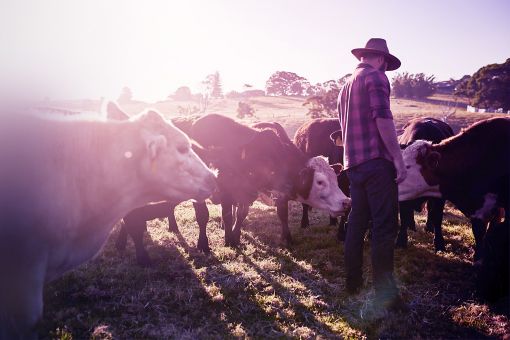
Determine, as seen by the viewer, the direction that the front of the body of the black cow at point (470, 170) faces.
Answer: to the viewer's left

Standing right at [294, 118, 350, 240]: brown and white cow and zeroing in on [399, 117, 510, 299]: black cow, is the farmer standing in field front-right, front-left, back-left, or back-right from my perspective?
front-right

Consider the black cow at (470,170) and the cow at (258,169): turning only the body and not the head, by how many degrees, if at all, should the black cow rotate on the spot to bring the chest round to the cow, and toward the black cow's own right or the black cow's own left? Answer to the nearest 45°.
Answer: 0° — it already faces it

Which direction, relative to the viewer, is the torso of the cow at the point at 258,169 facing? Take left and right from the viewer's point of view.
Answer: facing to the right of the viewer

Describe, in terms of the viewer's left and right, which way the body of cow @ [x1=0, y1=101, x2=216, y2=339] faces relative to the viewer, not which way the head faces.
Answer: facing to the right of the viewer

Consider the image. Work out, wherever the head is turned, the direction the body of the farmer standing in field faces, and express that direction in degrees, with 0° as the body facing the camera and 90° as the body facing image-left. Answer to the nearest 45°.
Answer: approximately 225°

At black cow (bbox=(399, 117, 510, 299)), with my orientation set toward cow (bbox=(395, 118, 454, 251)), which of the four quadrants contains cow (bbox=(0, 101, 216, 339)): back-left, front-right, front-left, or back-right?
back-left

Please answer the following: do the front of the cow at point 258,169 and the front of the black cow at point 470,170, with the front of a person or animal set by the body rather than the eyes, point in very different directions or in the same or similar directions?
very different directions

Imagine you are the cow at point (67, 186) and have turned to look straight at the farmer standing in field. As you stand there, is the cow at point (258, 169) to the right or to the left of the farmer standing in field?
left

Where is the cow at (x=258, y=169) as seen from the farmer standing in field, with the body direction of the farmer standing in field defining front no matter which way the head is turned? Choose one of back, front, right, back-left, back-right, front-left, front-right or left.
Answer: left

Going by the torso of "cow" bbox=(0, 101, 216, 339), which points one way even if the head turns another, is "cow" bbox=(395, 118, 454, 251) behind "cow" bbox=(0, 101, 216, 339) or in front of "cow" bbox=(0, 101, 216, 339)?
in front

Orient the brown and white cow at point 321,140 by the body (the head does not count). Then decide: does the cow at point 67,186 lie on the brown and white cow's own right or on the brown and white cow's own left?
on the brown and white cow's own right

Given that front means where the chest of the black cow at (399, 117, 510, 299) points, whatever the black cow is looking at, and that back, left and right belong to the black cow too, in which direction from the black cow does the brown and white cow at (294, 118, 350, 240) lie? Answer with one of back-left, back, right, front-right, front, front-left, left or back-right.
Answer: front-right

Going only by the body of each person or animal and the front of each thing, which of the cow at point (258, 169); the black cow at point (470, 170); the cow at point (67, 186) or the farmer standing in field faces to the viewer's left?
the black cow

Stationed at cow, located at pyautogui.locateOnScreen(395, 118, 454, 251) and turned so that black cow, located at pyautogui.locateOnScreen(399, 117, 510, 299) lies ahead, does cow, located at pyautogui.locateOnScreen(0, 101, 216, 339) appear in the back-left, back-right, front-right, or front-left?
front-right

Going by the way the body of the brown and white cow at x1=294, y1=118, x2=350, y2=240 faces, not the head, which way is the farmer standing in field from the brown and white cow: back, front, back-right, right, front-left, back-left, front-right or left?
front-right

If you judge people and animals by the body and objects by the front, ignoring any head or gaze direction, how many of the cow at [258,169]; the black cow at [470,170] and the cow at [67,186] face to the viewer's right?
2
